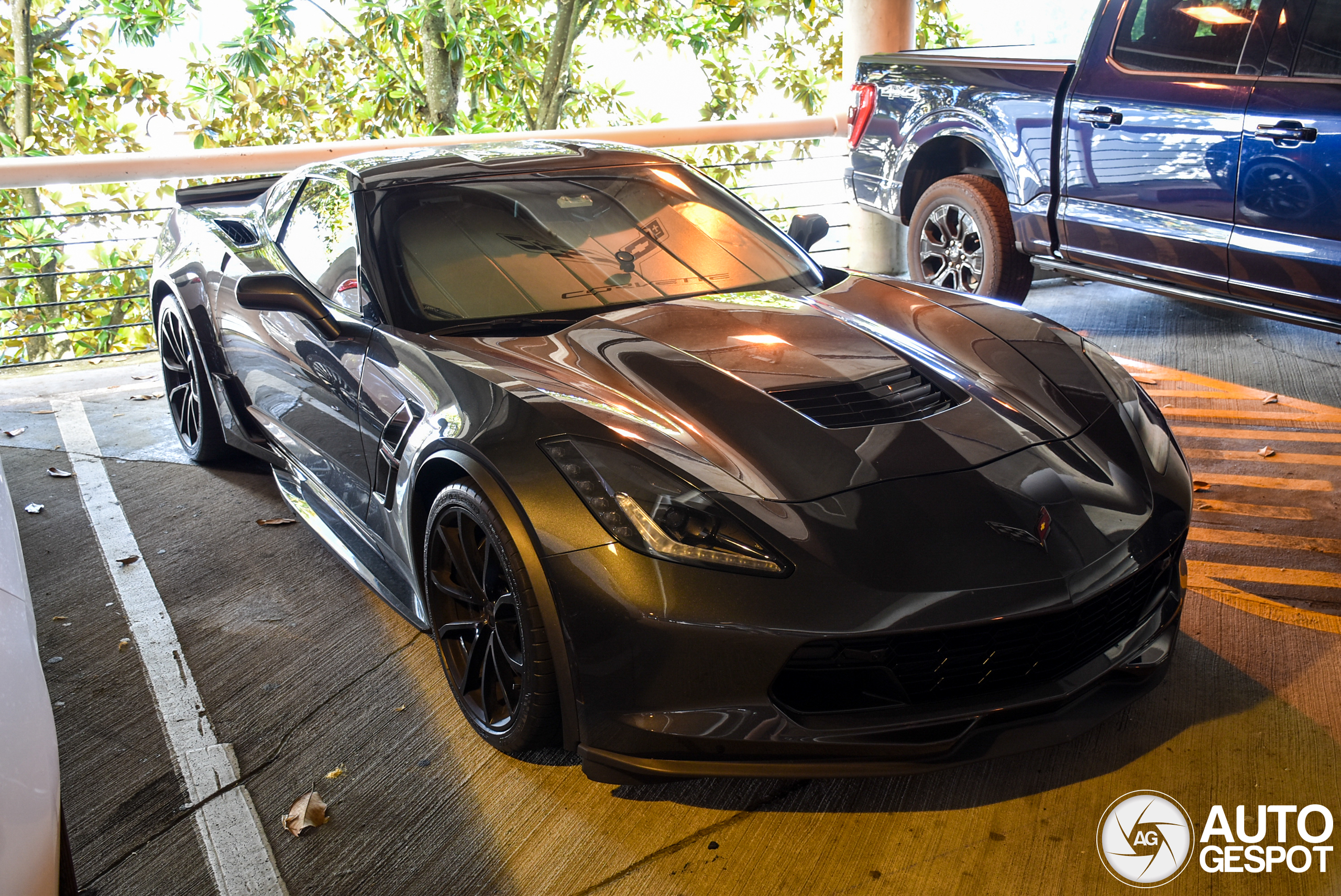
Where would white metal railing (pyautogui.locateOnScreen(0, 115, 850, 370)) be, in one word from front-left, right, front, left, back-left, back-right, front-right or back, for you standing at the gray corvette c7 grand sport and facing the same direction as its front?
back

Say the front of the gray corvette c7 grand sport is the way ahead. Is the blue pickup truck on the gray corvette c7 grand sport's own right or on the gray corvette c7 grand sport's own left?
on the gray corvette c7 grand sport's own left

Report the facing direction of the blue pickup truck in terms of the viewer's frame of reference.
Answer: facing the viewer and to the right of the viewer

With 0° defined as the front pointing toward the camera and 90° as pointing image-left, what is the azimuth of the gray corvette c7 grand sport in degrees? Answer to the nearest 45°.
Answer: approximately 315°

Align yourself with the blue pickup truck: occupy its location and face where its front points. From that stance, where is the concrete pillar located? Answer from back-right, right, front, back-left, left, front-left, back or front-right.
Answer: back

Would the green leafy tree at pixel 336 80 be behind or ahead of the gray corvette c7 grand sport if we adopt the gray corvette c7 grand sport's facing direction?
behind

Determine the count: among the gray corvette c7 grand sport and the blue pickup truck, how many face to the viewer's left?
0
